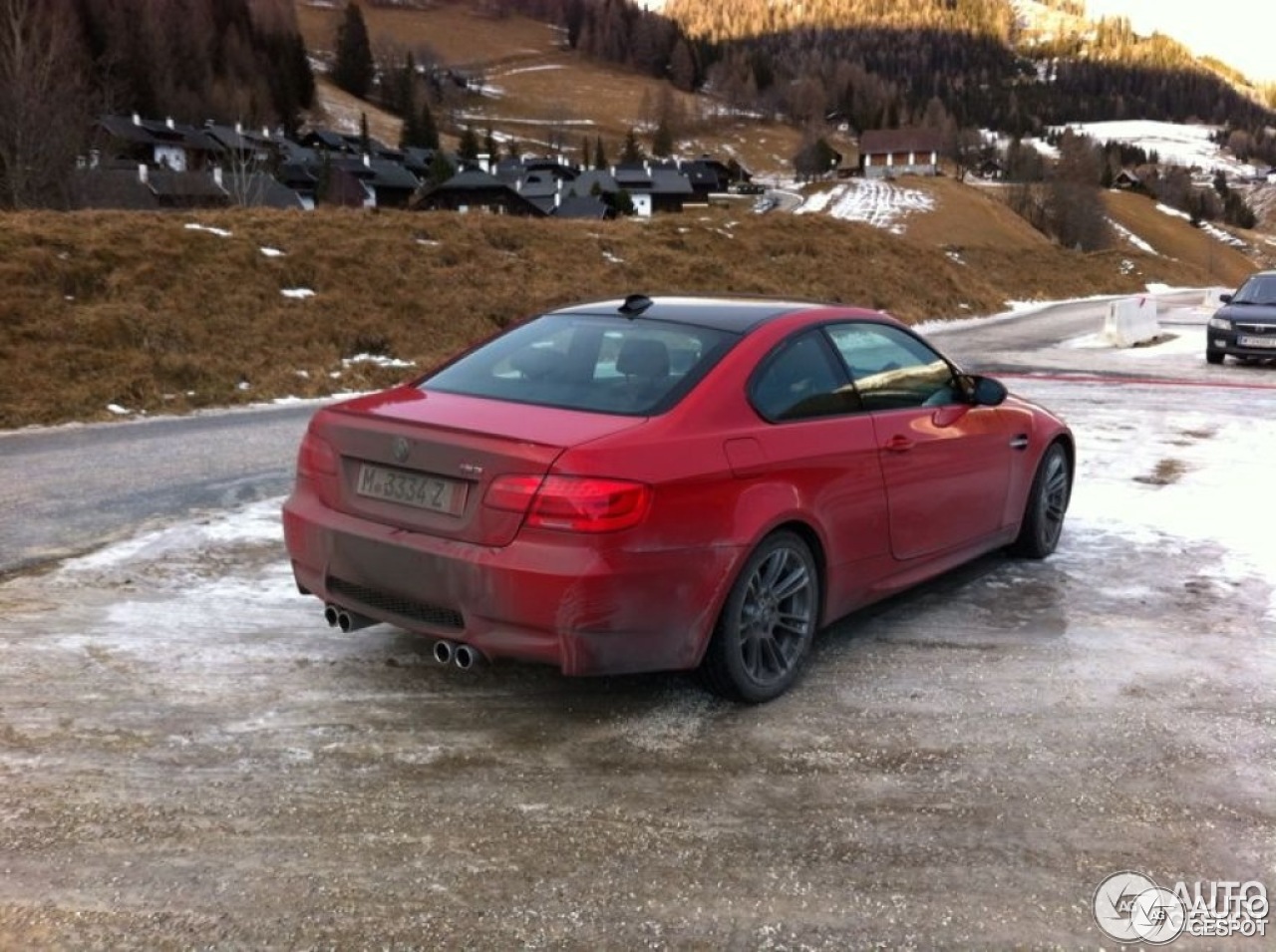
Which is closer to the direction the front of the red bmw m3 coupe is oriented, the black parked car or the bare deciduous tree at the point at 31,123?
the black parked car

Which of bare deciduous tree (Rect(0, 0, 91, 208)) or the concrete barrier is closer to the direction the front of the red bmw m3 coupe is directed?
the concrete barrier

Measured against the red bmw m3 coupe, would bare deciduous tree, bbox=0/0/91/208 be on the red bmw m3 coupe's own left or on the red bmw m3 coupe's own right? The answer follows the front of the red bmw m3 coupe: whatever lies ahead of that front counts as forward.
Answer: on the red bmw m3 coupe's own left

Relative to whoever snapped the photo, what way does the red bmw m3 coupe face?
facing away from the viewer and to the right of the viewer
